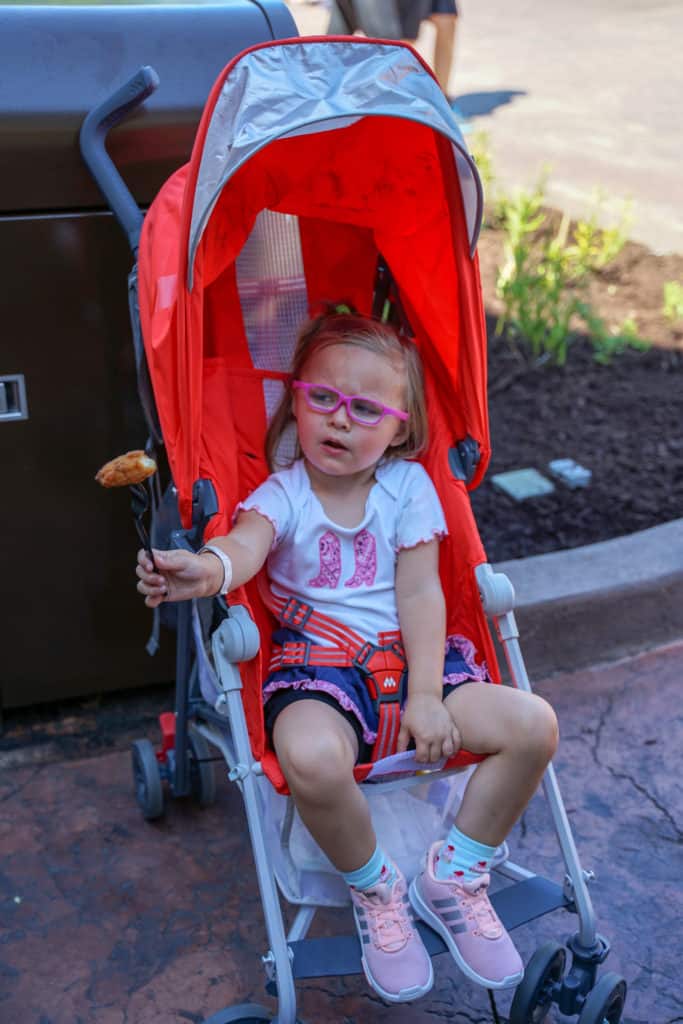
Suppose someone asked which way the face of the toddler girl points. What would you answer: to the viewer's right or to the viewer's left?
to the viewer's left

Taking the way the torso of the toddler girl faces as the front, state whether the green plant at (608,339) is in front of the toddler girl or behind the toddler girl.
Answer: behind

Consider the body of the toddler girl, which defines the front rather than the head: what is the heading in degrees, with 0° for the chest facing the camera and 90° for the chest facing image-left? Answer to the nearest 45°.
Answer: approximately 0°

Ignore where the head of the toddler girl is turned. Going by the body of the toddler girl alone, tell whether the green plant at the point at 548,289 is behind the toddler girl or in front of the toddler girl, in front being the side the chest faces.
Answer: behind
